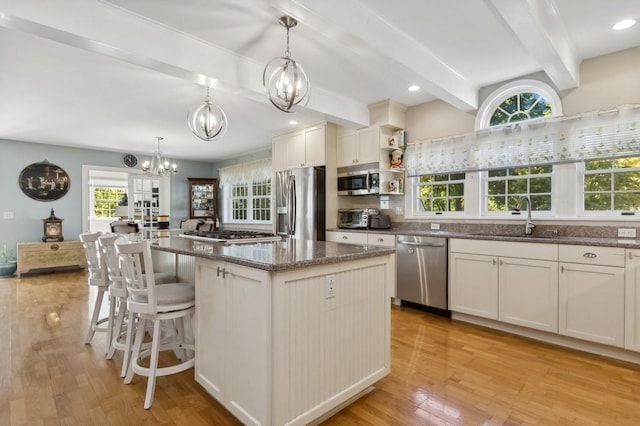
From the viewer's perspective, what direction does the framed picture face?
toward the camera

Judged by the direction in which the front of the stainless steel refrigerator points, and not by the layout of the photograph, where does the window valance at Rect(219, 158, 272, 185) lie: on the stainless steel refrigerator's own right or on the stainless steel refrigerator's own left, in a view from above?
on the stainless steel refrigerator's own right

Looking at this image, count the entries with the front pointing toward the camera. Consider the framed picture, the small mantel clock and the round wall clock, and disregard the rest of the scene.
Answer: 3

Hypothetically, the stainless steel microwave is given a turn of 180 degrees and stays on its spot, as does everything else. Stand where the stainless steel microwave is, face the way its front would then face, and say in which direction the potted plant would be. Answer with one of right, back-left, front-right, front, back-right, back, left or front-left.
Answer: back-left

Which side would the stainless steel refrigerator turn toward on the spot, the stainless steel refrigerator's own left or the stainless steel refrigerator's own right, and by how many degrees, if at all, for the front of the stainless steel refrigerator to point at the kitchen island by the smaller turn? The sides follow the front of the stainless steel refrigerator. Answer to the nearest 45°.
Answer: approximately 45° to the stainless steel refrigerator's own left

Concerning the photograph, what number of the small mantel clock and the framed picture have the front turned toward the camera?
2

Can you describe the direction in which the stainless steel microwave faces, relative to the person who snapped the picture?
facing the viewer and to the left of the viewer

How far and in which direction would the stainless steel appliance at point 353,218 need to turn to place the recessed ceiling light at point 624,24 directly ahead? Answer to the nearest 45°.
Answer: approximately 90° to its left

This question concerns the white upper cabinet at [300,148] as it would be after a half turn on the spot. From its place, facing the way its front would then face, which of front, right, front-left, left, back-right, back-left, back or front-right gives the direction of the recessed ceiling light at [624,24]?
right

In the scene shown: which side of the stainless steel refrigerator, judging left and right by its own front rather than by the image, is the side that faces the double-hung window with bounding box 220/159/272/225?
right

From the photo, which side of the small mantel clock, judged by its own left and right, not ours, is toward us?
front

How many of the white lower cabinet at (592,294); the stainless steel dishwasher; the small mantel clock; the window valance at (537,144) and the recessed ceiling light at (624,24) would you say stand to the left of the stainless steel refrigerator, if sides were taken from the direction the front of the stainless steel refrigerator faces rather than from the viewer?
4

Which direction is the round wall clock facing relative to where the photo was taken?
toward the camera
